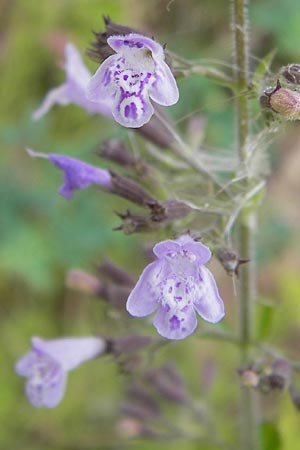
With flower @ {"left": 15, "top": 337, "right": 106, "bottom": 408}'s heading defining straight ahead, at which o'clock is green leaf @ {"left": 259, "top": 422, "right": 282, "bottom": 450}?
The green leaf is roughly at 7 o'clock from the flower.

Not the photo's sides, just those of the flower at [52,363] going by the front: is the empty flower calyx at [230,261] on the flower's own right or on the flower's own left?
on the flower's own left

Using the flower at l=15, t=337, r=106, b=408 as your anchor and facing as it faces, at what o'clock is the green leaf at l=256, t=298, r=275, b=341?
The green leaf is roughly at 8 o'clock from the flower.

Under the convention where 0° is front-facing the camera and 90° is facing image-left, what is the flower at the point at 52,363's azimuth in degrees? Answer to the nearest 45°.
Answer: approximately 45°
